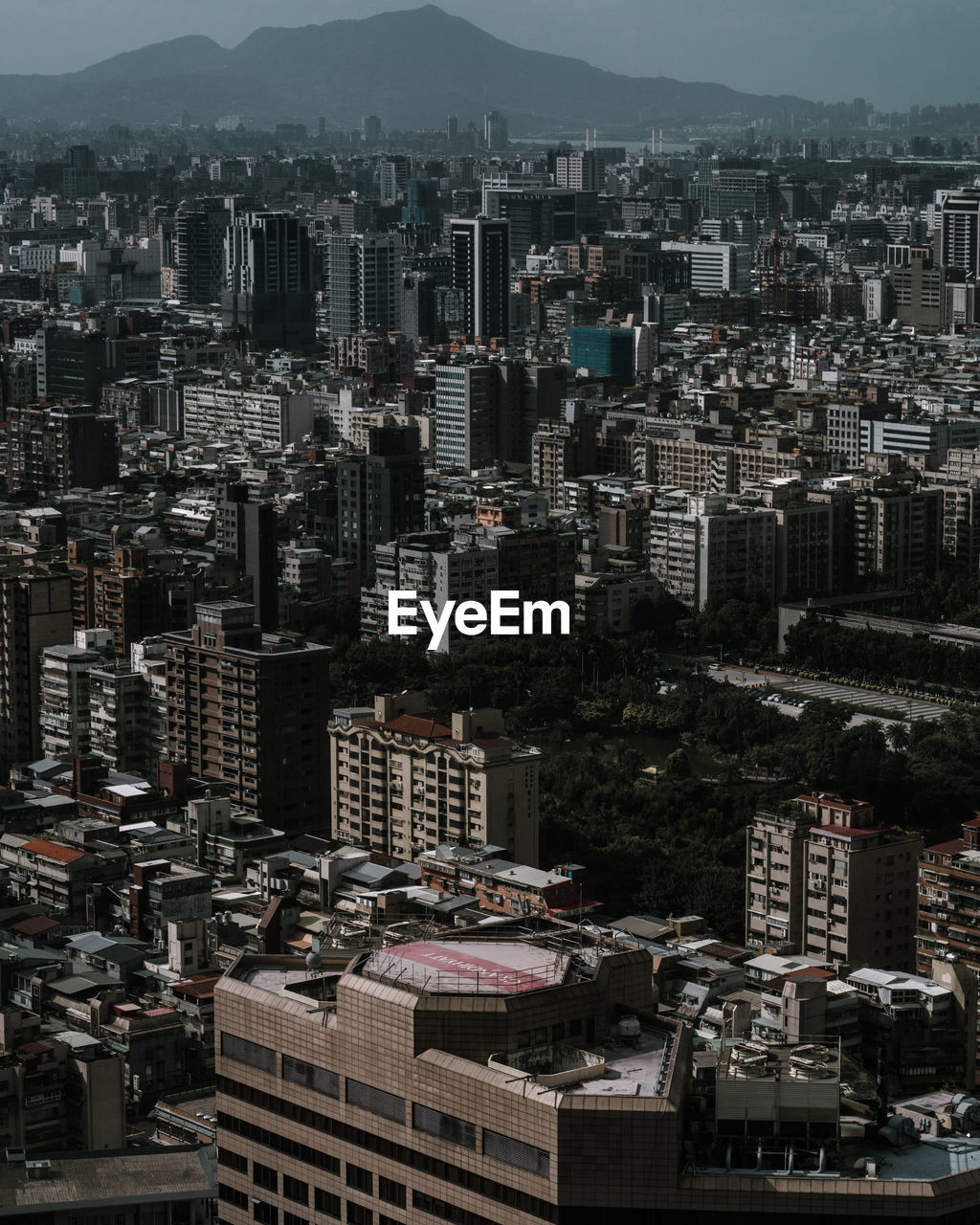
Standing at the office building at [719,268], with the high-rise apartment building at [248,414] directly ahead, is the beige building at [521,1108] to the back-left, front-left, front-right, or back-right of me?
front-left

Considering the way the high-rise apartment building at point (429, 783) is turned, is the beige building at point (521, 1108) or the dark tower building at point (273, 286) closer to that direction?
the beige building

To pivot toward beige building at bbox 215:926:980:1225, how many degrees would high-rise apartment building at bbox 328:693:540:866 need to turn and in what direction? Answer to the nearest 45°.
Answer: approximately 45° to its left

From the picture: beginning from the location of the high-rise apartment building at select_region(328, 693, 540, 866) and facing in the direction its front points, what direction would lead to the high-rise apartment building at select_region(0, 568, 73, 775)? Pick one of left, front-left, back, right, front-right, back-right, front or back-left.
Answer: right

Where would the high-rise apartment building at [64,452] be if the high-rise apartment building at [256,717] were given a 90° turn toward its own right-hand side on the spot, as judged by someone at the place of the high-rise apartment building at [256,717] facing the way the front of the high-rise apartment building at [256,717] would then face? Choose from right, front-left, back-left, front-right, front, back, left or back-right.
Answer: front-right

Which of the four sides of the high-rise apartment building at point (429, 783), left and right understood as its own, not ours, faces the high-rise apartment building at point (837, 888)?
left

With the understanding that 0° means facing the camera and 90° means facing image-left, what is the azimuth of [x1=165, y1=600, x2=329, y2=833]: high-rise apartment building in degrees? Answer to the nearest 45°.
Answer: approximately 45°

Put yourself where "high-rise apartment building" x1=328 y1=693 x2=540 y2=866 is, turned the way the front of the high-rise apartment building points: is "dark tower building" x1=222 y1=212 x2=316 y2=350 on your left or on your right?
on your right

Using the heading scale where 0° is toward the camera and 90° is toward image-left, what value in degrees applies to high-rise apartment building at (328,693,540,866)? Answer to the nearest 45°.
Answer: approximately 45°

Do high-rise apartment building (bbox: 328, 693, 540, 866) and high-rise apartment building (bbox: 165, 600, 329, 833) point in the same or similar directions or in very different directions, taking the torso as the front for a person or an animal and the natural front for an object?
same or similar directions

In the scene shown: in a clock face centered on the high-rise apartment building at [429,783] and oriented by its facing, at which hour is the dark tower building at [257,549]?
The dark tower building is roughly at 4 o'clock from the high-rise apartment building.

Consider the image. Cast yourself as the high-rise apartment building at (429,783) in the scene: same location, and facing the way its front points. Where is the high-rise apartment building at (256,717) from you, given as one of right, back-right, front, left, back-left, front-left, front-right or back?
right

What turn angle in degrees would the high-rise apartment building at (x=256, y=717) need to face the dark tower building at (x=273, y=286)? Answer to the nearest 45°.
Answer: approximately 135° to its right

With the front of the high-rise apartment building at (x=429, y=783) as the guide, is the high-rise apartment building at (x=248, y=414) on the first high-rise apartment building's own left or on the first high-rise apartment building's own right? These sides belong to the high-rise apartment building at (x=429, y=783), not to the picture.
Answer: on the first high-rise apartment building's own right
